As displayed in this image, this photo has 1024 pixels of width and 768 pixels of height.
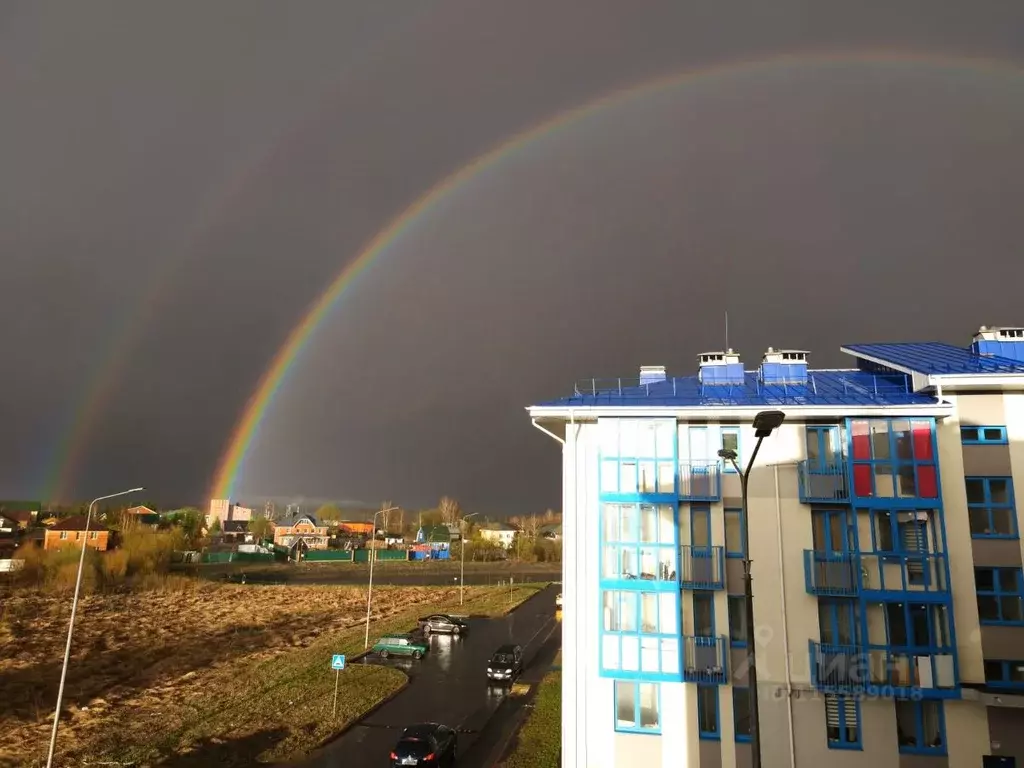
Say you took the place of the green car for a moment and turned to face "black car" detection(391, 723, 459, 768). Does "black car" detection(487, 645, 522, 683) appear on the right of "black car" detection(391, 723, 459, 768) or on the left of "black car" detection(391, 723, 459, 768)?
left

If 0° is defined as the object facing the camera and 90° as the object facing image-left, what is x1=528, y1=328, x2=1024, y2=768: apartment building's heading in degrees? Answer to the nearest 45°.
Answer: approximately 0°
